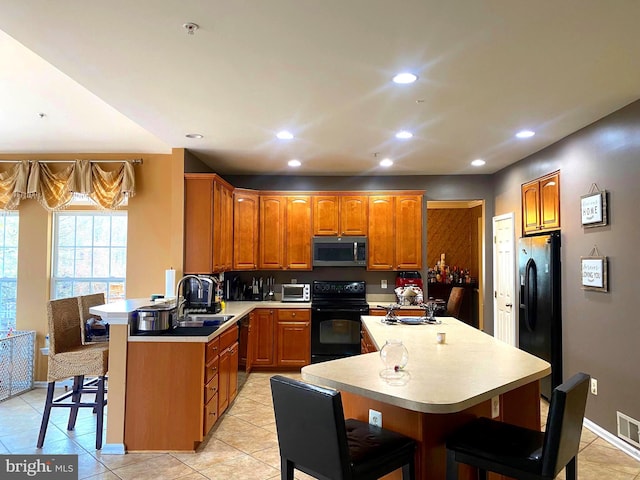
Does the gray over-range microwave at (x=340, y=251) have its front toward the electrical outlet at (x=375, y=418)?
yes

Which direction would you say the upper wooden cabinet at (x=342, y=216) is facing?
toward the camera

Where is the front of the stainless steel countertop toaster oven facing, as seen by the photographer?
facing the viewer

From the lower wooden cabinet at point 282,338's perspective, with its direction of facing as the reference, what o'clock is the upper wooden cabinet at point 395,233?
The upper wooden cabinet is roughly at 9 o'clock from the lower wooden cabinet.

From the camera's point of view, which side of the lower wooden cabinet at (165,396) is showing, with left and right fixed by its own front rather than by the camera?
right

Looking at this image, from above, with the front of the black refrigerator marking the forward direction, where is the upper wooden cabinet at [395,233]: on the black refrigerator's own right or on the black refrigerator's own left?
on the black refrigerator's own right

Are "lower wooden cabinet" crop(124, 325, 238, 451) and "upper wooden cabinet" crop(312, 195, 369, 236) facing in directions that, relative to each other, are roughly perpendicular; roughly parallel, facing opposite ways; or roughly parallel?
roughly perpendicular

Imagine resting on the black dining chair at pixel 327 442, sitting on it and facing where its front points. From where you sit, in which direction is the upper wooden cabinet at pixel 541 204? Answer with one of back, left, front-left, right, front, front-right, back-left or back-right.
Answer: front

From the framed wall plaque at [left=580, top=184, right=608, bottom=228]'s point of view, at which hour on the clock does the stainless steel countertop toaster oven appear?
The stainless steel countertop toaster oven is roughly at 2 o'clock from the framed wall plaque.

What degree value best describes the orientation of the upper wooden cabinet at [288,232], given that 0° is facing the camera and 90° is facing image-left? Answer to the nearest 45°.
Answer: approximately 0°

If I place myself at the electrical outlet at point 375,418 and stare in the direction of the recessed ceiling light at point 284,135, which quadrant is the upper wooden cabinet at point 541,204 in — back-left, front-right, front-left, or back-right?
front-right

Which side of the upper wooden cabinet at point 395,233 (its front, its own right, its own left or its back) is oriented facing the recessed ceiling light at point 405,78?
front

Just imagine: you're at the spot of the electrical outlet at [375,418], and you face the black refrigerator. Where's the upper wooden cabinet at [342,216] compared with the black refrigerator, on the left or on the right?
left

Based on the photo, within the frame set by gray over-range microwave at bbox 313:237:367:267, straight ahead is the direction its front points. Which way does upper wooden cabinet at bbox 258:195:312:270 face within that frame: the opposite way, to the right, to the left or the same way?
the same way

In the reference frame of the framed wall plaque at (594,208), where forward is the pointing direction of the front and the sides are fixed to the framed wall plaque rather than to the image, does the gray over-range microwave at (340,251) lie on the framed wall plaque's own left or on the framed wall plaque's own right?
on the framed wall plaque's own right

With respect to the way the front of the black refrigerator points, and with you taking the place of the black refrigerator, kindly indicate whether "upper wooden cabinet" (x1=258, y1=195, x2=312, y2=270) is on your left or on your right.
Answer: on your right

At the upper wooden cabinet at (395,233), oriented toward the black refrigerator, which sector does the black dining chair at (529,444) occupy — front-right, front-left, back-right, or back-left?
front-right
